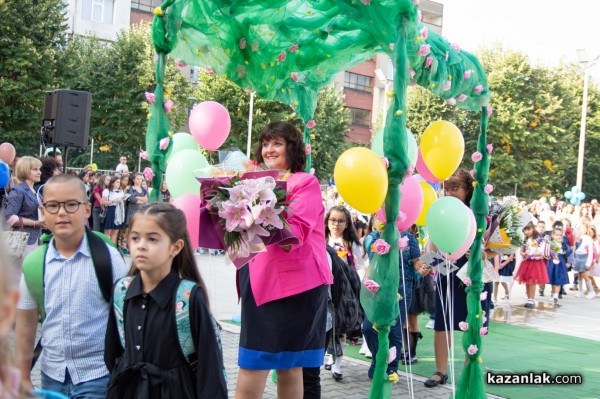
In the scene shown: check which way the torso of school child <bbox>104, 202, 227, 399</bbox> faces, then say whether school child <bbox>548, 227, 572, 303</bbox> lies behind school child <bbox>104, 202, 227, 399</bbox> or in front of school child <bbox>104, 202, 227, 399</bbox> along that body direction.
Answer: behind

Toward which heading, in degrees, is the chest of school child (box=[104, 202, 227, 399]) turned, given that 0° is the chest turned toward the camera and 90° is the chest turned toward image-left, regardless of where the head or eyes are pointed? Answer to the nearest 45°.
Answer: approximately 45°

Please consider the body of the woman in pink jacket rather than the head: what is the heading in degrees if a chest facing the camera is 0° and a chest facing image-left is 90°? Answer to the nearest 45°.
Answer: approximately 45°

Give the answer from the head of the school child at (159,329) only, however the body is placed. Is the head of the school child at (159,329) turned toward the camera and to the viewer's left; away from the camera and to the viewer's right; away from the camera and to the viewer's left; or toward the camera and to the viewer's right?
toward the camera and to the viewer's left

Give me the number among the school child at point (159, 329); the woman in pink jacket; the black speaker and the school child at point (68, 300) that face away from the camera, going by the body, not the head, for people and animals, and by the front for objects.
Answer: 0

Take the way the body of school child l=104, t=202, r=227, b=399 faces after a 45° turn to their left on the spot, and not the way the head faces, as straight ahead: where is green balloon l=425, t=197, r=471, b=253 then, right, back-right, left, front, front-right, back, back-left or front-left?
back-left

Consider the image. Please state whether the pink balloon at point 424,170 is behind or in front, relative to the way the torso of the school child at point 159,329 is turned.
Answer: behind

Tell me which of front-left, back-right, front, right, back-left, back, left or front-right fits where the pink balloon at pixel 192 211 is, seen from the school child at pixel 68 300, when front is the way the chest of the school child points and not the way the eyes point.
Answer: back-left

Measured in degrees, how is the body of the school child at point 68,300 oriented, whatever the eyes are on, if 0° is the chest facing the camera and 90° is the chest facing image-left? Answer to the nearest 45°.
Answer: approximately 0°

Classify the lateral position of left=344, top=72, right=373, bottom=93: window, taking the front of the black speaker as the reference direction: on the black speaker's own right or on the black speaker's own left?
on the black speaker's own left

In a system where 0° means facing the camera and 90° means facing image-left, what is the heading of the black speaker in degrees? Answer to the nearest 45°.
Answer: approximately 315°

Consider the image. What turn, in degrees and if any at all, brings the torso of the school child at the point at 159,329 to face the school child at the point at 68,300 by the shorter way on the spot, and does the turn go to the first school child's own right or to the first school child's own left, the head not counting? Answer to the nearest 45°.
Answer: approximately 90° to the first school child's own right

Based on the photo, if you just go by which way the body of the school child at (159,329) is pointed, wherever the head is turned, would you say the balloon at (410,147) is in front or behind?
behind

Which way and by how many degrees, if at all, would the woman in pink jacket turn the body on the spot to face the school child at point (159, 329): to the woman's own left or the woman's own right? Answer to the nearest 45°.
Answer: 0° — they already face them

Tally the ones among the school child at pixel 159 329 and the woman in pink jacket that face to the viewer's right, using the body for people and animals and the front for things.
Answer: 0

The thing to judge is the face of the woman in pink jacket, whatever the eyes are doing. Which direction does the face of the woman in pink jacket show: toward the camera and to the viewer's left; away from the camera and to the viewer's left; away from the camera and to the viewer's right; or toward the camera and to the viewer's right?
toward the camera and to the viewer's left

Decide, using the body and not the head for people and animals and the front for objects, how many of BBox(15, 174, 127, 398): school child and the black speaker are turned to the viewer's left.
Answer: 0
